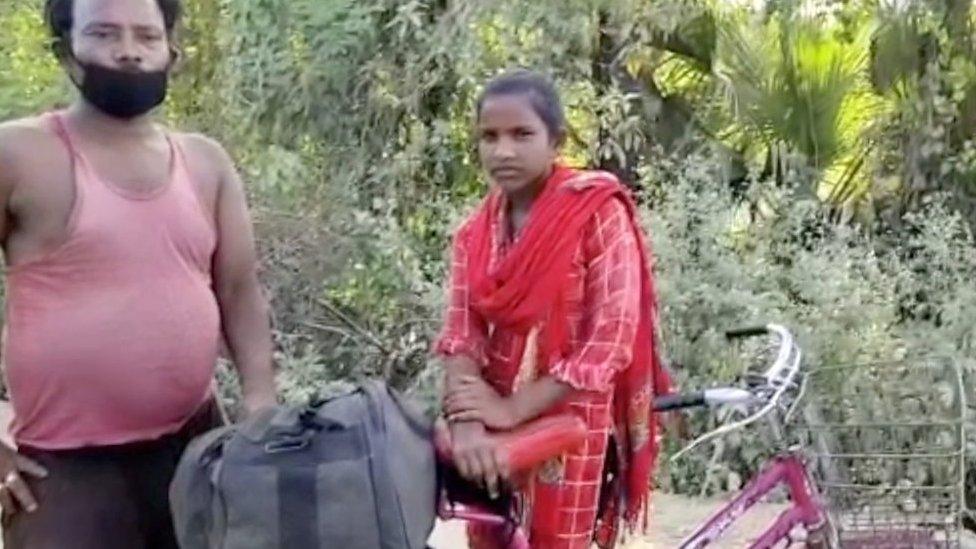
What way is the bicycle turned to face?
to the viewer's right

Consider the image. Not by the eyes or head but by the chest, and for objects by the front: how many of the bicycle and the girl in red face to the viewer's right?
1

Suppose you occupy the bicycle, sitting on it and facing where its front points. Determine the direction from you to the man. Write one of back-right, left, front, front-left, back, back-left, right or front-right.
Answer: back-right

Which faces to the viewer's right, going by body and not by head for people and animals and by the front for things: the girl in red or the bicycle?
the bicycle

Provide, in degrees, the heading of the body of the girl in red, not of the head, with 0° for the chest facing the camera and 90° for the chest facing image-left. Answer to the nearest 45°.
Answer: approximately 45°
